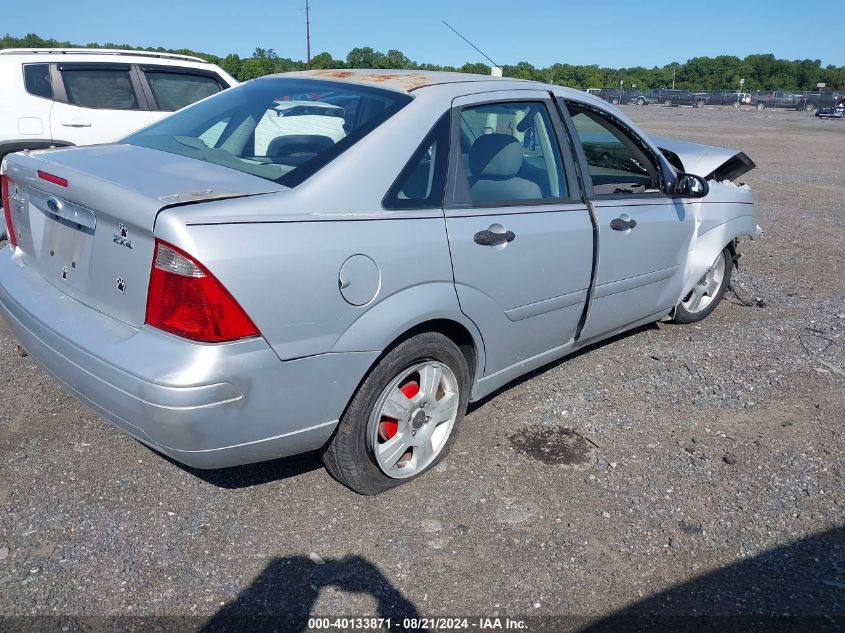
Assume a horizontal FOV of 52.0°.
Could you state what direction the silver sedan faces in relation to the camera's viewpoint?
facing away from the viewer and to the right of the viewer
